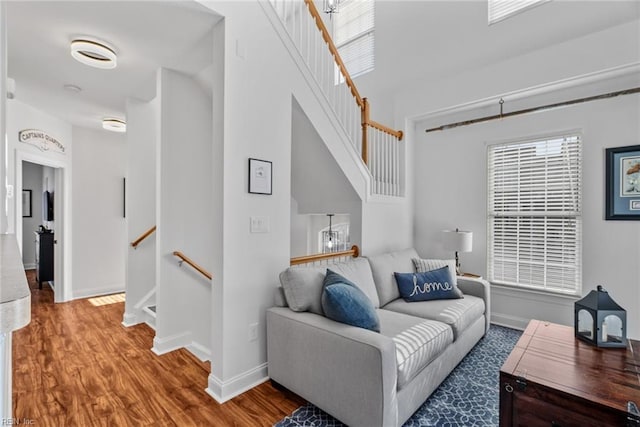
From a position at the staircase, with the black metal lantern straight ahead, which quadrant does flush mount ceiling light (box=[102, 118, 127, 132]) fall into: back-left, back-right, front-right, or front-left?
back-right

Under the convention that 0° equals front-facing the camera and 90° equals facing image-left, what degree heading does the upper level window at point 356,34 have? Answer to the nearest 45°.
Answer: approximately 45°

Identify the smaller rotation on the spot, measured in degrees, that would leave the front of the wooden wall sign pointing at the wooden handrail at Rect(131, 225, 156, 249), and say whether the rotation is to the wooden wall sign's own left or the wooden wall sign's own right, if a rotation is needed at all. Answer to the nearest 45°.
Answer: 0° — it already faces it

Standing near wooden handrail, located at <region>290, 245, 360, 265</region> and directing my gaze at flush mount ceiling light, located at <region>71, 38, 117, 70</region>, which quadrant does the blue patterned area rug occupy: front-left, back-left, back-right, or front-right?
back-left
